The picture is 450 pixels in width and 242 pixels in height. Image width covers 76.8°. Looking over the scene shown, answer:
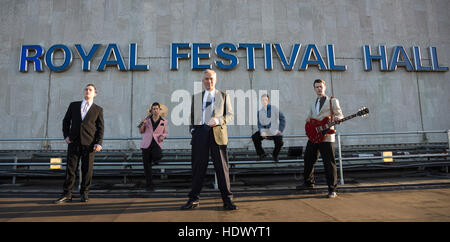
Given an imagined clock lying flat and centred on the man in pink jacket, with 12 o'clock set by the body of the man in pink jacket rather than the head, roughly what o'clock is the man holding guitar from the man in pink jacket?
The man holding guitar is roughly at 10 o'clock from the man in pink jacket.

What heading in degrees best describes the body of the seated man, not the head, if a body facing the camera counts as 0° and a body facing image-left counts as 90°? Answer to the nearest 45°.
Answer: approximately 0°

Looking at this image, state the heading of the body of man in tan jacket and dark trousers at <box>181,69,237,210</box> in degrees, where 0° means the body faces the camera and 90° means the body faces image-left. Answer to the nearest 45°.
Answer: approximately 0°

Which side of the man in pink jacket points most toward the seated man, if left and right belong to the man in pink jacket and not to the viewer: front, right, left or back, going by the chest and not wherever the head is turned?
left

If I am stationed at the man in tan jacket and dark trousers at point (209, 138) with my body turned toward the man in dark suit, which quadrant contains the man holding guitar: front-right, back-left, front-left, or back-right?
back-right

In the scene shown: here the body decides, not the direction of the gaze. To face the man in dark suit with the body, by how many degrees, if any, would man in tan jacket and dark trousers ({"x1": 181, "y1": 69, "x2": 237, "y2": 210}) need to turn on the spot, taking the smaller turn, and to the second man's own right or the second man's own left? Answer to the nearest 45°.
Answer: approximately 90° to the second man's own right

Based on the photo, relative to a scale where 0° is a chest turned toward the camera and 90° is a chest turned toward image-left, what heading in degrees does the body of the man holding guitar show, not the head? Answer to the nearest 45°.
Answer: approximately 45°
